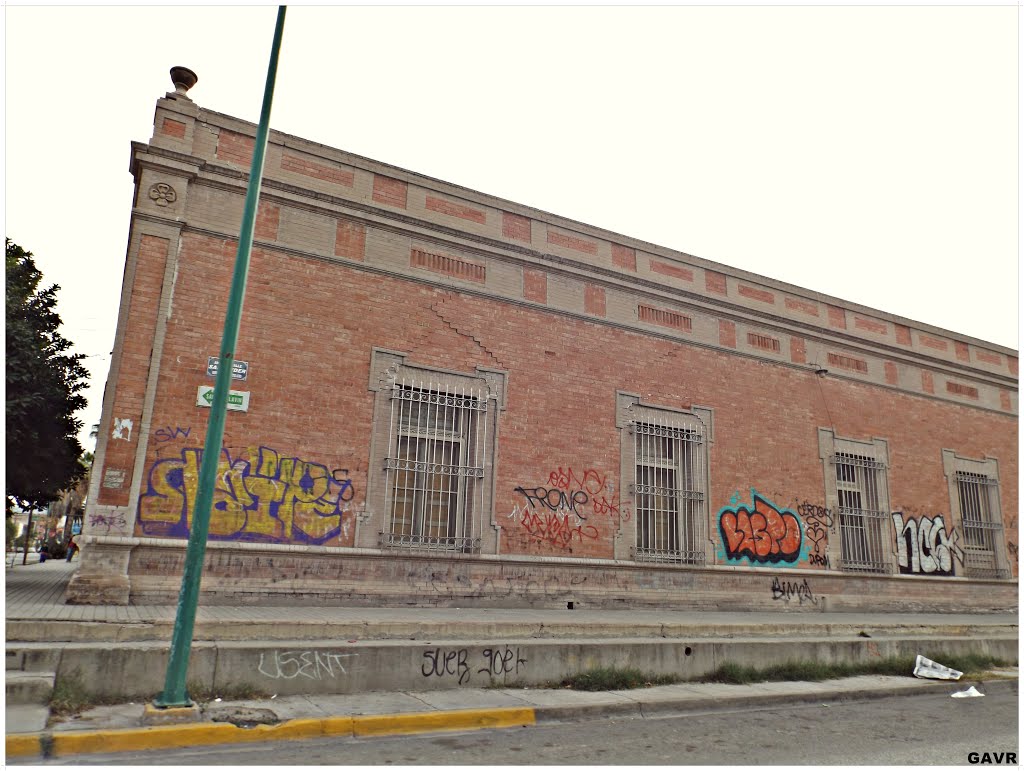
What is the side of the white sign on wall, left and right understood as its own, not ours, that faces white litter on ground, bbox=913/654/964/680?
left

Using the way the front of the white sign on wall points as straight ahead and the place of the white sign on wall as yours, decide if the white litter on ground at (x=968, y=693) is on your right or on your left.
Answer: on your left

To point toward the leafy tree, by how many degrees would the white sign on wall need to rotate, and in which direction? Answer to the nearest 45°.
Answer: approximately 135° to its right

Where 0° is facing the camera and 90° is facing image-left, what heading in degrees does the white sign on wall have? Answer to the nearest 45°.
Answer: approximately 0°

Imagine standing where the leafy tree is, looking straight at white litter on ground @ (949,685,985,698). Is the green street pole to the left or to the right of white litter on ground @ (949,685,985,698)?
right
